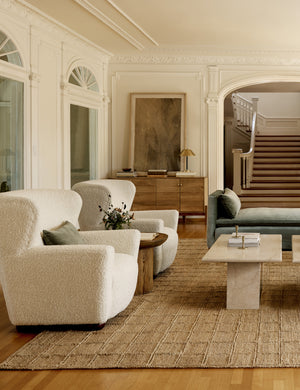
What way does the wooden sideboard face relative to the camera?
toward the camera

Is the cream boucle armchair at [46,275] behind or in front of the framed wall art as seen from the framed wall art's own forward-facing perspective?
in front

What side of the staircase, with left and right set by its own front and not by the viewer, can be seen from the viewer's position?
front

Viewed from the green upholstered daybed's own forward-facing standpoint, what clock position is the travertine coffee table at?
The travertine coffee table is roughly at 12 o'clock from the green upholstered daybed.

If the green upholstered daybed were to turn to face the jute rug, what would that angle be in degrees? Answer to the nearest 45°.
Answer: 0° — it already faces it

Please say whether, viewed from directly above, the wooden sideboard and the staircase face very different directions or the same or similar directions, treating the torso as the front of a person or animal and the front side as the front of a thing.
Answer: same or similar directions

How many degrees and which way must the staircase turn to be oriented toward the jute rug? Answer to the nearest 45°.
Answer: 0° — it already faces it

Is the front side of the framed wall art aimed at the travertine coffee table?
yes

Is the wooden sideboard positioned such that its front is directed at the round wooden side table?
yes

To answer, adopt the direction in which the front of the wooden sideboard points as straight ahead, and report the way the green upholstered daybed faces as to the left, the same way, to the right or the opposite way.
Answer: the same way

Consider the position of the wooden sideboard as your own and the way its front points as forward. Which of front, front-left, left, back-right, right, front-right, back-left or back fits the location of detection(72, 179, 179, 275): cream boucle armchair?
front

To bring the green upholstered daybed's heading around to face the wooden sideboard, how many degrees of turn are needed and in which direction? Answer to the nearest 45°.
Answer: approximately 135° to its right

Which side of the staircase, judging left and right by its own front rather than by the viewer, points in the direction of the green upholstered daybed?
front

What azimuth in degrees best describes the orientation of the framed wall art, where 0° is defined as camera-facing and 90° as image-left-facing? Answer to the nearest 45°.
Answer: approximately 0°
